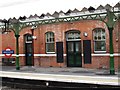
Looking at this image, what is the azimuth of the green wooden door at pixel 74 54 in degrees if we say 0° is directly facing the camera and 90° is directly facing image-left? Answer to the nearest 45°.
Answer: approximately 0°
